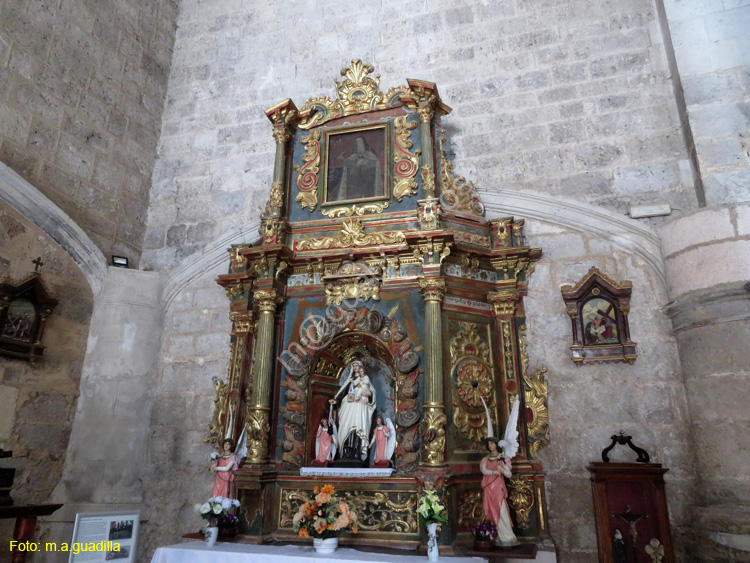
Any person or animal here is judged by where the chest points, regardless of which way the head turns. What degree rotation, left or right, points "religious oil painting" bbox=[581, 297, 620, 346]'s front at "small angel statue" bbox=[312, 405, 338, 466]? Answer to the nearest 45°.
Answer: approximately 90° to its right

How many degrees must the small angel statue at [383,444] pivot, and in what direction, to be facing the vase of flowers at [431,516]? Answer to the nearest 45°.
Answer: approximately 90° to its left

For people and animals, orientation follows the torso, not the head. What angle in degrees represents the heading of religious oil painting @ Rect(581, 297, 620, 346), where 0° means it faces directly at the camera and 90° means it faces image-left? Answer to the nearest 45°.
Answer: approximately 0°

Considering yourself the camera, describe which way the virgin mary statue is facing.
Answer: facing the viewer

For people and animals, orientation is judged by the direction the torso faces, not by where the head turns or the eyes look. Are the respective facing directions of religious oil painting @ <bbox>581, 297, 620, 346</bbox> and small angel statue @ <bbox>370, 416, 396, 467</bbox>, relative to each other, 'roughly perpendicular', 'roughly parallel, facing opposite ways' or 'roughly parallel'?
roughly parallel

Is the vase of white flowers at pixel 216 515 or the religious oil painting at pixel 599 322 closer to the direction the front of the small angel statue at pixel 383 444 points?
the vase of white flowers

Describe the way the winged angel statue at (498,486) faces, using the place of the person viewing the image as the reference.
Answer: facing the viewer and to the left of the viewer

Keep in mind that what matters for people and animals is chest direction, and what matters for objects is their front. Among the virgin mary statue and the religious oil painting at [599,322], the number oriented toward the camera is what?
2

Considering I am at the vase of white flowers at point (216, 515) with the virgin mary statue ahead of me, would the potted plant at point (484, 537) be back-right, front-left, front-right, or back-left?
front-right

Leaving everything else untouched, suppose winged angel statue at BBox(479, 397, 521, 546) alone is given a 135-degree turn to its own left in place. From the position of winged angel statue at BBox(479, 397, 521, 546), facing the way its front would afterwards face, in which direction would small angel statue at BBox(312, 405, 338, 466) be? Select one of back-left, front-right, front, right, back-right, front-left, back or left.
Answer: back

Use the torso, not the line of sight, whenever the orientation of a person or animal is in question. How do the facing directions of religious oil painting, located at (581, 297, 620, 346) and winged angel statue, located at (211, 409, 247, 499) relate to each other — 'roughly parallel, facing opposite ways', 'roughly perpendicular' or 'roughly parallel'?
roughly parallel

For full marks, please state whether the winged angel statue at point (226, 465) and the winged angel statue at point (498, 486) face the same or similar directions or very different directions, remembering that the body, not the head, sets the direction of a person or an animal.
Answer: same or similar directions
